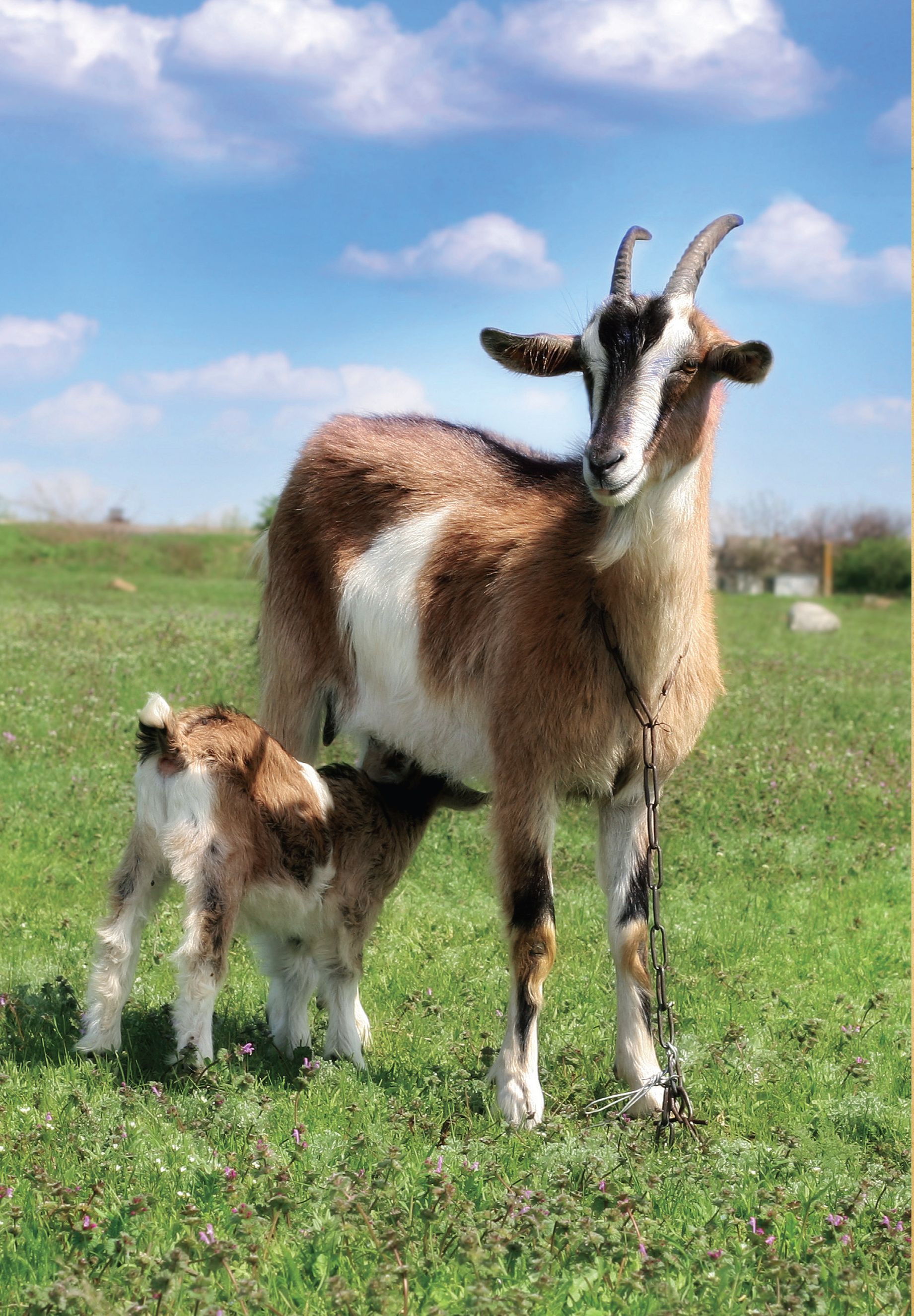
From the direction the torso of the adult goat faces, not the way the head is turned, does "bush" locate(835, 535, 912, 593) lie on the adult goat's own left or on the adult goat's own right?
on the adult goat's own left

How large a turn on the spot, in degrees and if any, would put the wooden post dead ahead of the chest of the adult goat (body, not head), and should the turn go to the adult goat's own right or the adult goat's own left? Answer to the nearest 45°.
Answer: approximately 135° to the adult goat's own left

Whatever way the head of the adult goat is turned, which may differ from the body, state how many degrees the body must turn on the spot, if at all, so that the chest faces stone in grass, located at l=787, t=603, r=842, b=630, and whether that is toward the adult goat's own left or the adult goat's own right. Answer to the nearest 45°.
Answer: approximately 135° to the adult goat's own left

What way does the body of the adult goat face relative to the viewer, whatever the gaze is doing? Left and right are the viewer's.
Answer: facing the viewer and to the right of the viewer

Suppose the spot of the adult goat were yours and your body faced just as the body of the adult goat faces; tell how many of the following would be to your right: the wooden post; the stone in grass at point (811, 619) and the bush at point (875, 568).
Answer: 0
